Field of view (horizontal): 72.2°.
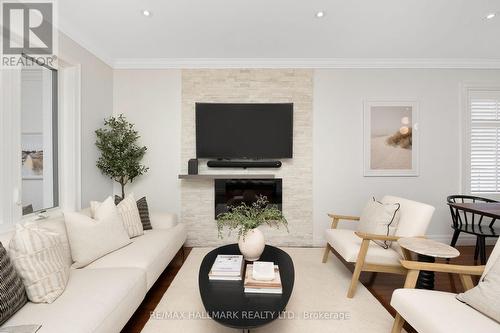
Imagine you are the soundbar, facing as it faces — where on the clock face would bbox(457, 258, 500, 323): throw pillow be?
The throw pillow is roughly at 11 o'clock from the soundbar.

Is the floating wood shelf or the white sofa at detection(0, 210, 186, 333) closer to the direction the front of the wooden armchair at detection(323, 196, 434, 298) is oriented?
the white sofa

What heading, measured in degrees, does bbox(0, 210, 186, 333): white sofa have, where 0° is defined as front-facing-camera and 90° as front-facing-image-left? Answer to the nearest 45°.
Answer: approximately 315°

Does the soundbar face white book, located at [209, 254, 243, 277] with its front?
yes

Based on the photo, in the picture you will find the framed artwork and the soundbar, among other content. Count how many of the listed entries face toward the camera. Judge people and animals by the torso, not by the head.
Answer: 2

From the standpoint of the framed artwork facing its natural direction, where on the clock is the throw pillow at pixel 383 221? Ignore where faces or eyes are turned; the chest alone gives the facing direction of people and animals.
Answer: The throw pillow is roughly at 12 o'clock from the framed artwork.

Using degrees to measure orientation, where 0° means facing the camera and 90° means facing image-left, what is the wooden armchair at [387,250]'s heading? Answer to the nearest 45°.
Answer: approximately 45°

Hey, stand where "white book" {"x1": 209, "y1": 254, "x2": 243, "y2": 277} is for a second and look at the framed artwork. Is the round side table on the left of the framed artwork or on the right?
right

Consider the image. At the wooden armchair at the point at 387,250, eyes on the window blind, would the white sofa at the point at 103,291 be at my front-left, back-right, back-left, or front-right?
back-left

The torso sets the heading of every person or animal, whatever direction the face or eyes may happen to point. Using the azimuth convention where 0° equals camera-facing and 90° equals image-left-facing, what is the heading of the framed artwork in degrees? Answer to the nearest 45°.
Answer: approximately 0°

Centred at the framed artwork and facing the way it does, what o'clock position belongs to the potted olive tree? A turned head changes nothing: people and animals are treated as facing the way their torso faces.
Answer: The potted olive tree is roughly at 2 o'clock from the framed artwork.
